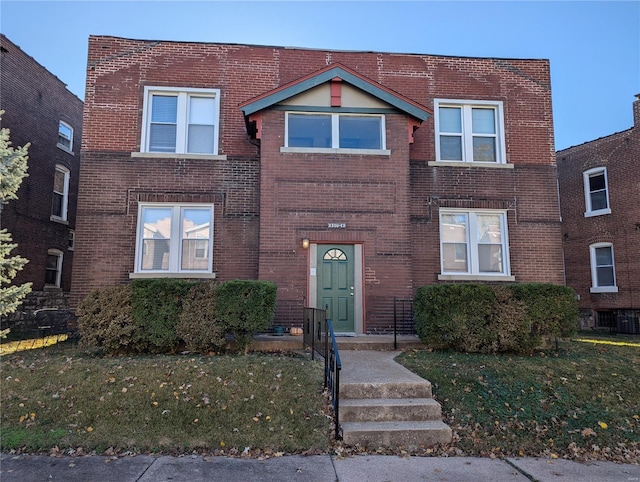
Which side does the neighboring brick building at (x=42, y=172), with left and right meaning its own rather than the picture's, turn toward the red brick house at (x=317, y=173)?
left

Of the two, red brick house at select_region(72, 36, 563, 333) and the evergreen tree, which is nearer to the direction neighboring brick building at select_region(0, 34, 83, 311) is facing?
the evergreen tree

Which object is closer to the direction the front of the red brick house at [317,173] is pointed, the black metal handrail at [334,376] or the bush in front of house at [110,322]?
the black metal handrail

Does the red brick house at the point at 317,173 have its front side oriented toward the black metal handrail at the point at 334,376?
yes

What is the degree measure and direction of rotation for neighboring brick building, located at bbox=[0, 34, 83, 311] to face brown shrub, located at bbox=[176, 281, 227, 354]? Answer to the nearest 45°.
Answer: approximately 45° to its left

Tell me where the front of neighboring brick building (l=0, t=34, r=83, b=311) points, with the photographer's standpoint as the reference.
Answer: facing the viewer and to the left of the viewer

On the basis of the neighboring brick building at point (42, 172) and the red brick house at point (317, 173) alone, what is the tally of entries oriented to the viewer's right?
0

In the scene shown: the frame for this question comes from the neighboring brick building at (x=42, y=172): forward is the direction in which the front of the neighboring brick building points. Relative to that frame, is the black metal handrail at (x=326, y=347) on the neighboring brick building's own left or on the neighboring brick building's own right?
on the neighboring brick building's own left

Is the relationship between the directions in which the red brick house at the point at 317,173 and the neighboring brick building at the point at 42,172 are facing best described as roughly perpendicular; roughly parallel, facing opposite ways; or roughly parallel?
roughly parallel

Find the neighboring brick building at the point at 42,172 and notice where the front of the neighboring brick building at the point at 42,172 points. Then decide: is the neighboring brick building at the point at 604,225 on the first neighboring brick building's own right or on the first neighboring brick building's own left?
on the first neighboring brick building's own left

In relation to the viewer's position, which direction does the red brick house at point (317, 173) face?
facing the viewer

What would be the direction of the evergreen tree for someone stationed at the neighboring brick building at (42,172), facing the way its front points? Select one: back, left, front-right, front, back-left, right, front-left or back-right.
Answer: front-left

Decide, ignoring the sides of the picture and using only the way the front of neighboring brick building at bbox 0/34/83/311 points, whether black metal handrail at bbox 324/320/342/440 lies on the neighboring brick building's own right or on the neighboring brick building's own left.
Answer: on the neighboring brick building's own left

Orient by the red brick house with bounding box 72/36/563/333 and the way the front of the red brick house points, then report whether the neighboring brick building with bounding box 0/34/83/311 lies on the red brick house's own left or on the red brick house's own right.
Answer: on the red brick house's own right

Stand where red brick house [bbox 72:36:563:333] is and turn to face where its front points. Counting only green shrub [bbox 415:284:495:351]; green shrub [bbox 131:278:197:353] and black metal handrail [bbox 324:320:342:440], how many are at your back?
0
